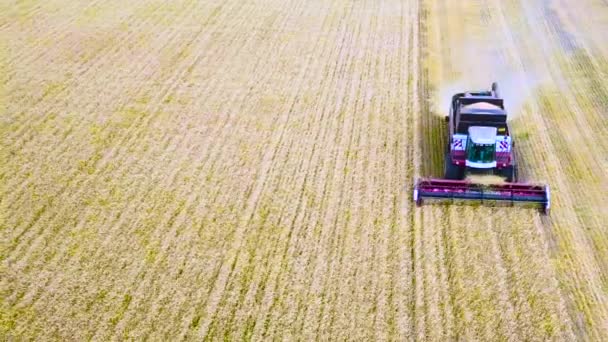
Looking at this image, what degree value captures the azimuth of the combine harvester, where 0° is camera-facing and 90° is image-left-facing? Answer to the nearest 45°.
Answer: approximately 0°
